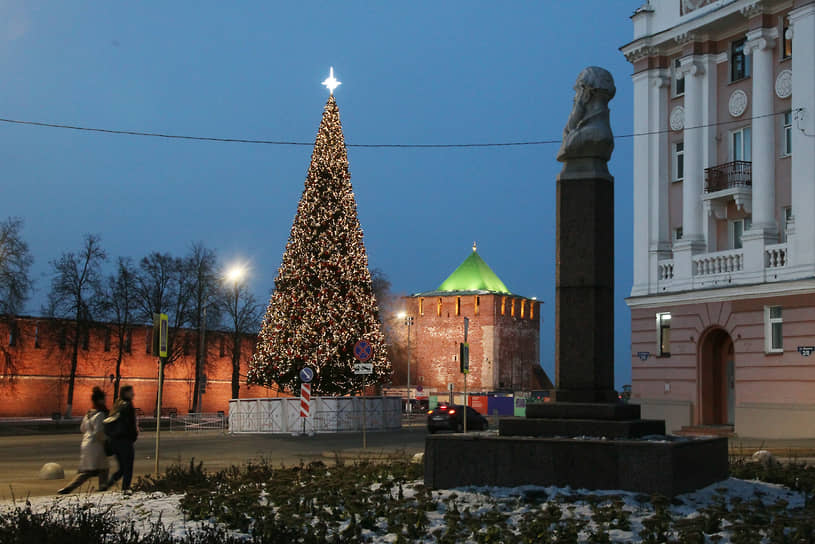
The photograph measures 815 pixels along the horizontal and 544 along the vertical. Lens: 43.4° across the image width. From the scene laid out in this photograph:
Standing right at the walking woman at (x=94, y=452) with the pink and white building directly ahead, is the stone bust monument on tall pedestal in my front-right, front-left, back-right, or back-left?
front-right

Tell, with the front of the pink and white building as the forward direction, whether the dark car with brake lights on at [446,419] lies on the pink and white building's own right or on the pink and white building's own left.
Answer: on the pink and white building's own right

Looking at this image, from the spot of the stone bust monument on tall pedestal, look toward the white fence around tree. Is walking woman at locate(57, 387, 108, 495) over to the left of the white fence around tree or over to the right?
left

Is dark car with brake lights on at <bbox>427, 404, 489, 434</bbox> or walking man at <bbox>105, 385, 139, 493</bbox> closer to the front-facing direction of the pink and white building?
the walking man

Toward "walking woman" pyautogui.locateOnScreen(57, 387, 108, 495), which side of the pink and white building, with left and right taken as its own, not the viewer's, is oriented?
front

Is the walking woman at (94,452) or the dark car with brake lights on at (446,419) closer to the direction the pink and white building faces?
the walking woman

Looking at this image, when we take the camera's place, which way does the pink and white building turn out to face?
facing the viewer and to the left of the viewer
